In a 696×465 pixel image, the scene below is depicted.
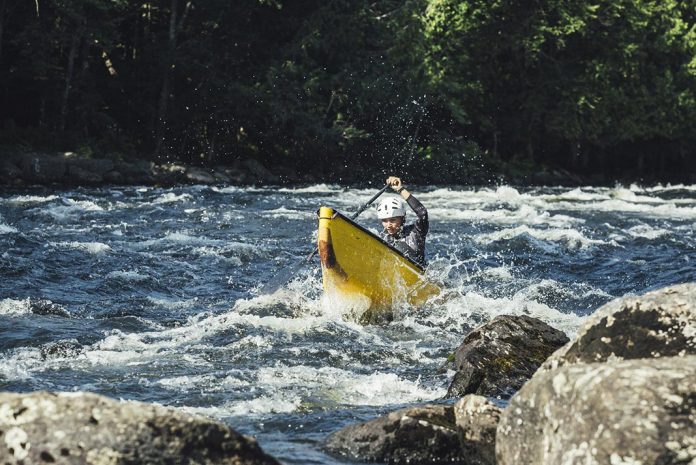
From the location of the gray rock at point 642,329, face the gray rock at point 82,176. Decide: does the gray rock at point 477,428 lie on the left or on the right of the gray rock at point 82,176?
left

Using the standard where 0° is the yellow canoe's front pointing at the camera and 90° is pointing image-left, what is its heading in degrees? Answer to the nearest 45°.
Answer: approximately 45°

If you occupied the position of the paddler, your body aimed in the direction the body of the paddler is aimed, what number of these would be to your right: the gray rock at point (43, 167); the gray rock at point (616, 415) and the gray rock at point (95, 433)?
1

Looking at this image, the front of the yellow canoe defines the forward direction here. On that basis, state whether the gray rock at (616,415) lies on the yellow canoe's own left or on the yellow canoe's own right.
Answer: on the yellow canoe's own left

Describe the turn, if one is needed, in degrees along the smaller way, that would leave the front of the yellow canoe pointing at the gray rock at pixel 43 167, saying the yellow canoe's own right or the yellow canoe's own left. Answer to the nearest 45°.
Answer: approximately 90° to the yellow canoe's own right

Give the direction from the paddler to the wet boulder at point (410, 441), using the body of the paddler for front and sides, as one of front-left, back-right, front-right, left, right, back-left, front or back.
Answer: front-left

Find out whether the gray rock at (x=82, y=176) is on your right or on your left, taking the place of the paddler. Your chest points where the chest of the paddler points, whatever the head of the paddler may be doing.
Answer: on your right

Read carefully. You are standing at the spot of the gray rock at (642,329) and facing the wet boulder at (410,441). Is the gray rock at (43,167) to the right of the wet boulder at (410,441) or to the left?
right

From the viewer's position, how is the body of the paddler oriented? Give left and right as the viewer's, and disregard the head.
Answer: facing the viewer and to the left of the viewer

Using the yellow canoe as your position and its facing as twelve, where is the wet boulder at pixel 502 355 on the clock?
The wet boulder is roughly at 10 o'clock from the yellow canoe.

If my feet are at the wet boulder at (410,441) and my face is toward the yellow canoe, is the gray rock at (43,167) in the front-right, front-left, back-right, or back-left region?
front-left

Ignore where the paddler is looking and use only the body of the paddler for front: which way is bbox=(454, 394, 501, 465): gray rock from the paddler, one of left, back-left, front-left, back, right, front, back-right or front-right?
front-left

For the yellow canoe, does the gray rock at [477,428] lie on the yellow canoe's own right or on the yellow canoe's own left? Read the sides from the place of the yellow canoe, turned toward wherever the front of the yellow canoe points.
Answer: on the yellow canoe's own left

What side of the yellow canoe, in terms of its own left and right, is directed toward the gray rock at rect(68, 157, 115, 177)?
right
